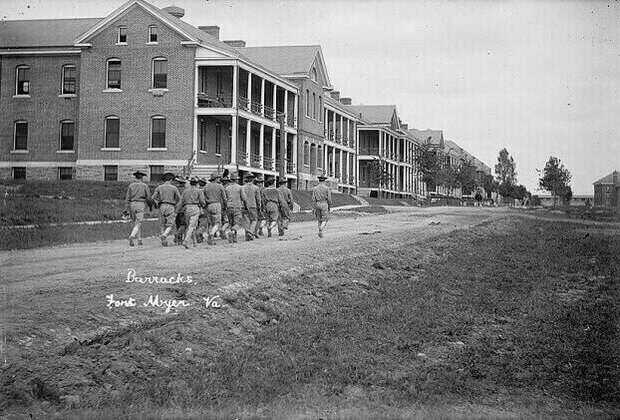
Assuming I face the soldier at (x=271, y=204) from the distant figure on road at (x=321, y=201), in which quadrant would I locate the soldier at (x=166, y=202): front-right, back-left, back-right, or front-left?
front-left

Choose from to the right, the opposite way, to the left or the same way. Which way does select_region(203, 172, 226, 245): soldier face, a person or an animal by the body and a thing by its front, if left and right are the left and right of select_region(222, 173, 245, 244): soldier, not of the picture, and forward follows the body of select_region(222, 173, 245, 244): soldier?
the same way

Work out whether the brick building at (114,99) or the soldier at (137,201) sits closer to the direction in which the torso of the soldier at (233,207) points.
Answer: the brick building

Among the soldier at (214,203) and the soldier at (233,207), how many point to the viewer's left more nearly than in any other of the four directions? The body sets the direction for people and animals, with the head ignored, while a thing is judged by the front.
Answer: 0
